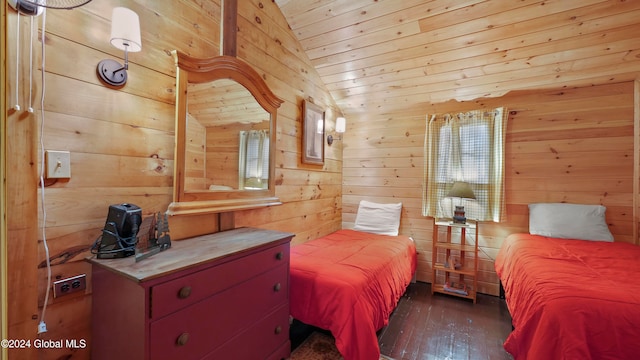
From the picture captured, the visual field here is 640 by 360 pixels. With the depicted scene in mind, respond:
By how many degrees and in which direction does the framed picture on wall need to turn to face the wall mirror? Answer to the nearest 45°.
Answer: approximately 90° to its right

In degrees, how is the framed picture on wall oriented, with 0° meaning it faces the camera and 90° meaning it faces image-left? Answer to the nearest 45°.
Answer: approximately 315°

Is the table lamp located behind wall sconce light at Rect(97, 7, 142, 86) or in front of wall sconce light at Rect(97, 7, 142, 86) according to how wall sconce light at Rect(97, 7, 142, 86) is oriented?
in front

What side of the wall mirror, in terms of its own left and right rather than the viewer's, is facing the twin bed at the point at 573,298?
front

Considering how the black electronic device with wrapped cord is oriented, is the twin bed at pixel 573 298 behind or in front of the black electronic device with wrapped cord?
in front
